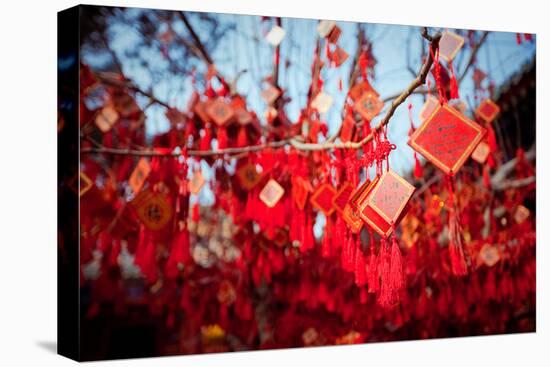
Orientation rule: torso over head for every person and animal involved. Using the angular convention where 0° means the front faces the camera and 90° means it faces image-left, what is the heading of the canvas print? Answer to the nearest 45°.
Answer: approximately 315°
